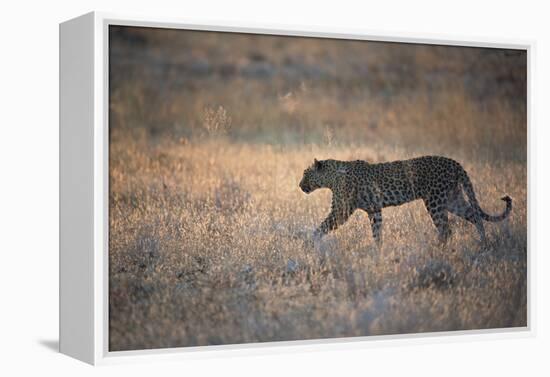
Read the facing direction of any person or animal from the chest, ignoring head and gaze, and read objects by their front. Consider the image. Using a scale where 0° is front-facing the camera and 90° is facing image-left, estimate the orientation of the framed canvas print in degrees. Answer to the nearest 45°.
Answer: approximately 315°
